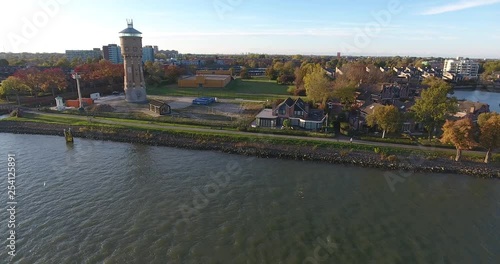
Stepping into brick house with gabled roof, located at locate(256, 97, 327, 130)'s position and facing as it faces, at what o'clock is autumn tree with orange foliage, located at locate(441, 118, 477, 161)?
The autumn tree with orange foliage is roughly at 10 o'clock from the brick house with gabled roof.

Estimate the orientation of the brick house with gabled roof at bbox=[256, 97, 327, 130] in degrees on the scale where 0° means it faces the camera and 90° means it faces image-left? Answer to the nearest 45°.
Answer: approximately 0°

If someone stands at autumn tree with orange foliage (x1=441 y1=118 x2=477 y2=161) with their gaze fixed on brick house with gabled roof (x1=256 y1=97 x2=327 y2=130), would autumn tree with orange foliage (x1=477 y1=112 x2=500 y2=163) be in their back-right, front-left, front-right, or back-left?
back-right

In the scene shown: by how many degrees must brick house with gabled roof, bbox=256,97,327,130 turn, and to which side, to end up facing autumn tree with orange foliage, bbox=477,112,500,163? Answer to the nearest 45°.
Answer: approximately 45° to its left
